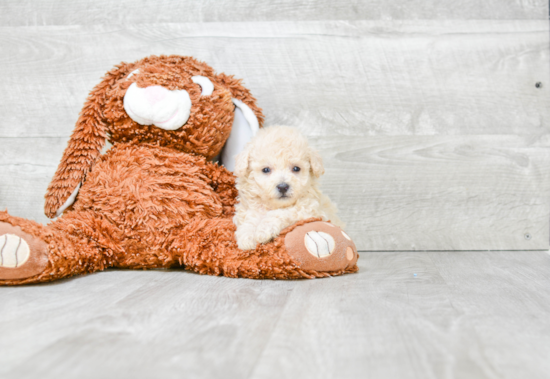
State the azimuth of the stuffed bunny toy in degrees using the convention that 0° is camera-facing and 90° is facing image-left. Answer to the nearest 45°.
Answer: approximately 0°
